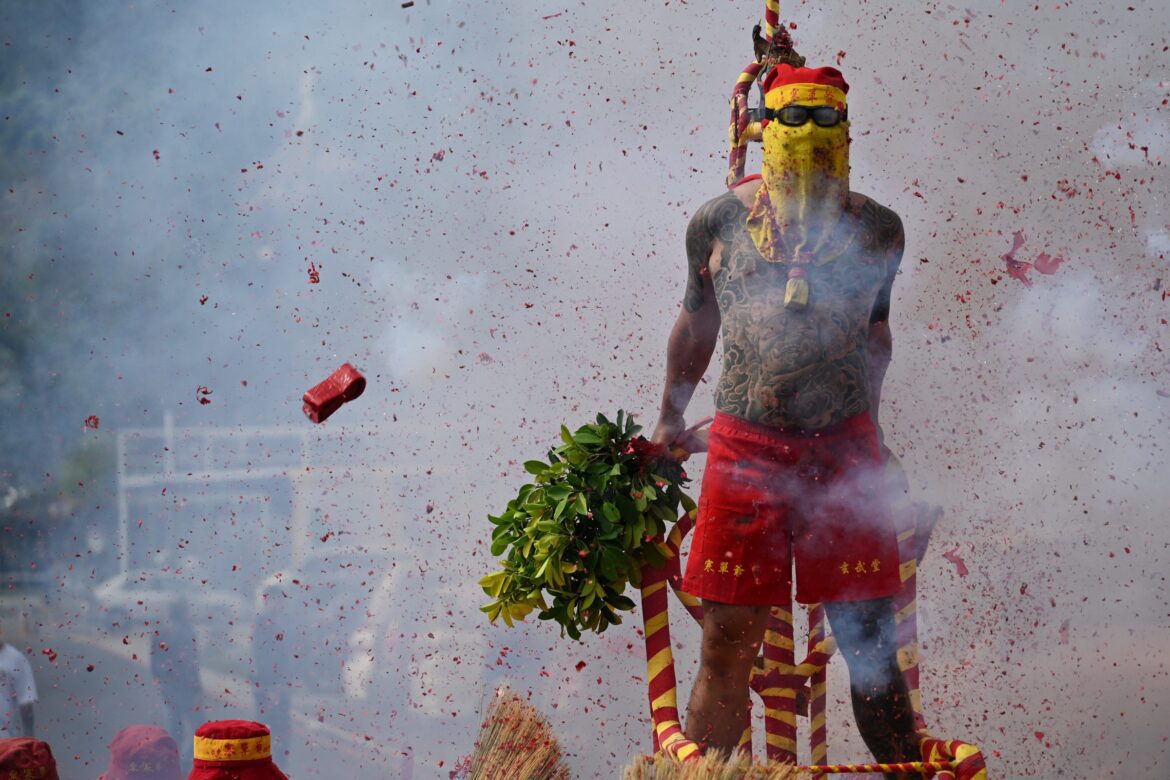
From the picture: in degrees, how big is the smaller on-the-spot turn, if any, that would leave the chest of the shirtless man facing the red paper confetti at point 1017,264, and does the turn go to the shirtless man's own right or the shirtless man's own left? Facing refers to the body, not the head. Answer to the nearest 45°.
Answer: approximately 135° to the shirtless man's own left

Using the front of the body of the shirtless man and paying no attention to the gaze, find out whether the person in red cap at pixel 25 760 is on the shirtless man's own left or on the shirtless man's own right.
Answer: on the shirtless man's own right

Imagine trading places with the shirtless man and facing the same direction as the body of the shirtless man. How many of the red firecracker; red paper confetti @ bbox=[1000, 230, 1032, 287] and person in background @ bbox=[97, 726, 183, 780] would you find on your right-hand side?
2

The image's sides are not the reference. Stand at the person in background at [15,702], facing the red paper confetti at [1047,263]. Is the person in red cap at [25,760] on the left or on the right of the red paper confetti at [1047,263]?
right

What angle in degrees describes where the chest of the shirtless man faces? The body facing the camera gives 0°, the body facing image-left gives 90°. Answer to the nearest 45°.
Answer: approximately 0°
